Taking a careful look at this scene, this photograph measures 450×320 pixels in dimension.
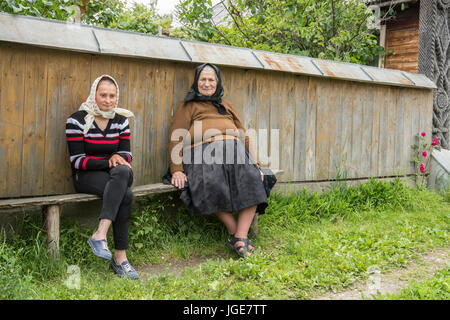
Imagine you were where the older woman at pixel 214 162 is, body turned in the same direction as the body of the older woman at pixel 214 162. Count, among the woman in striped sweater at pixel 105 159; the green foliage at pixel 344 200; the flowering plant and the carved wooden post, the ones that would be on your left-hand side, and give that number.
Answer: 3

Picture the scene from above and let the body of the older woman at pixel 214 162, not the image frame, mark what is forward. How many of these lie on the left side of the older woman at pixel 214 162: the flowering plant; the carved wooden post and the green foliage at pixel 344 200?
3

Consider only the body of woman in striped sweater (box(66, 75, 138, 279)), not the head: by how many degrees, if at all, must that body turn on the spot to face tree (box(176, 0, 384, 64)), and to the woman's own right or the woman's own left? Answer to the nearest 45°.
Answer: approximately 90° to the woman's own left

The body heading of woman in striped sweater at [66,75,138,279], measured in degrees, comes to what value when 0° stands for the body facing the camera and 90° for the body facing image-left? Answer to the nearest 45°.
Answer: approximately 315°

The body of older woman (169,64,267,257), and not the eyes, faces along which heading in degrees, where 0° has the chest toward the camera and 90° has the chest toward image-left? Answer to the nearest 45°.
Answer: approximately 315°

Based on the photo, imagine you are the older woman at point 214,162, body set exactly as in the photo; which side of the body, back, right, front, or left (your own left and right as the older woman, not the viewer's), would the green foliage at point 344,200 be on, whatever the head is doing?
left
